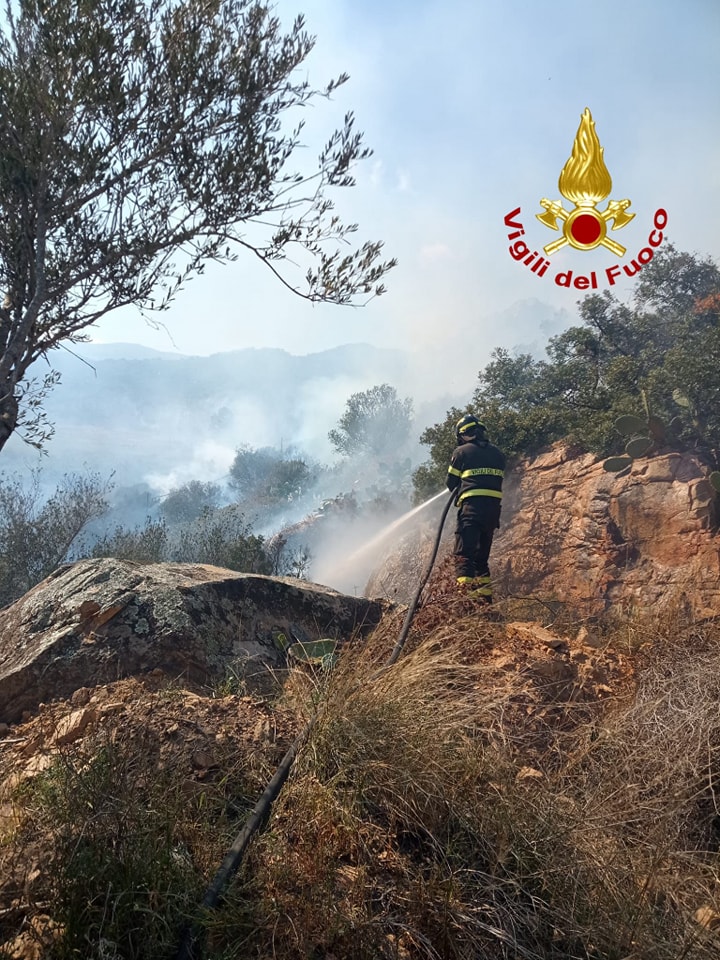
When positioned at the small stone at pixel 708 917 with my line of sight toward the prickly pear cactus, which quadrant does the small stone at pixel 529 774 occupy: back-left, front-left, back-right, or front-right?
front-left

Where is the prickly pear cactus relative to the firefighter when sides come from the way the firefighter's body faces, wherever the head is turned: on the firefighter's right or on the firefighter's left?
on the firefighter's right

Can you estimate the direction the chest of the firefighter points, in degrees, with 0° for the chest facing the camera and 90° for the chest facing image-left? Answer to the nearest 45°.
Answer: approximately 135°

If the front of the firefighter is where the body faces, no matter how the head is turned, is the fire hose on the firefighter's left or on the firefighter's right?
on the firefighter's left

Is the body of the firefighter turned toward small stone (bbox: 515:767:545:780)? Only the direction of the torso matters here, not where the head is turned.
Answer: no

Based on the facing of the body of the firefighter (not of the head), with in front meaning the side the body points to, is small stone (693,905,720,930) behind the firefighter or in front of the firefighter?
behind

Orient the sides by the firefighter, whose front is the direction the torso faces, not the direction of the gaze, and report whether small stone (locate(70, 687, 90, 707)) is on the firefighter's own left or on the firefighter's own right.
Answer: on the firefighter's own left

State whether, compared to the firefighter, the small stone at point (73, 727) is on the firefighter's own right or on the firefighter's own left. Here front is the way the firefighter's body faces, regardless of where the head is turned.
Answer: on the firefighter's own left

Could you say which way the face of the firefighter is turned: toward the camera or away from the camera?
away from the camera
